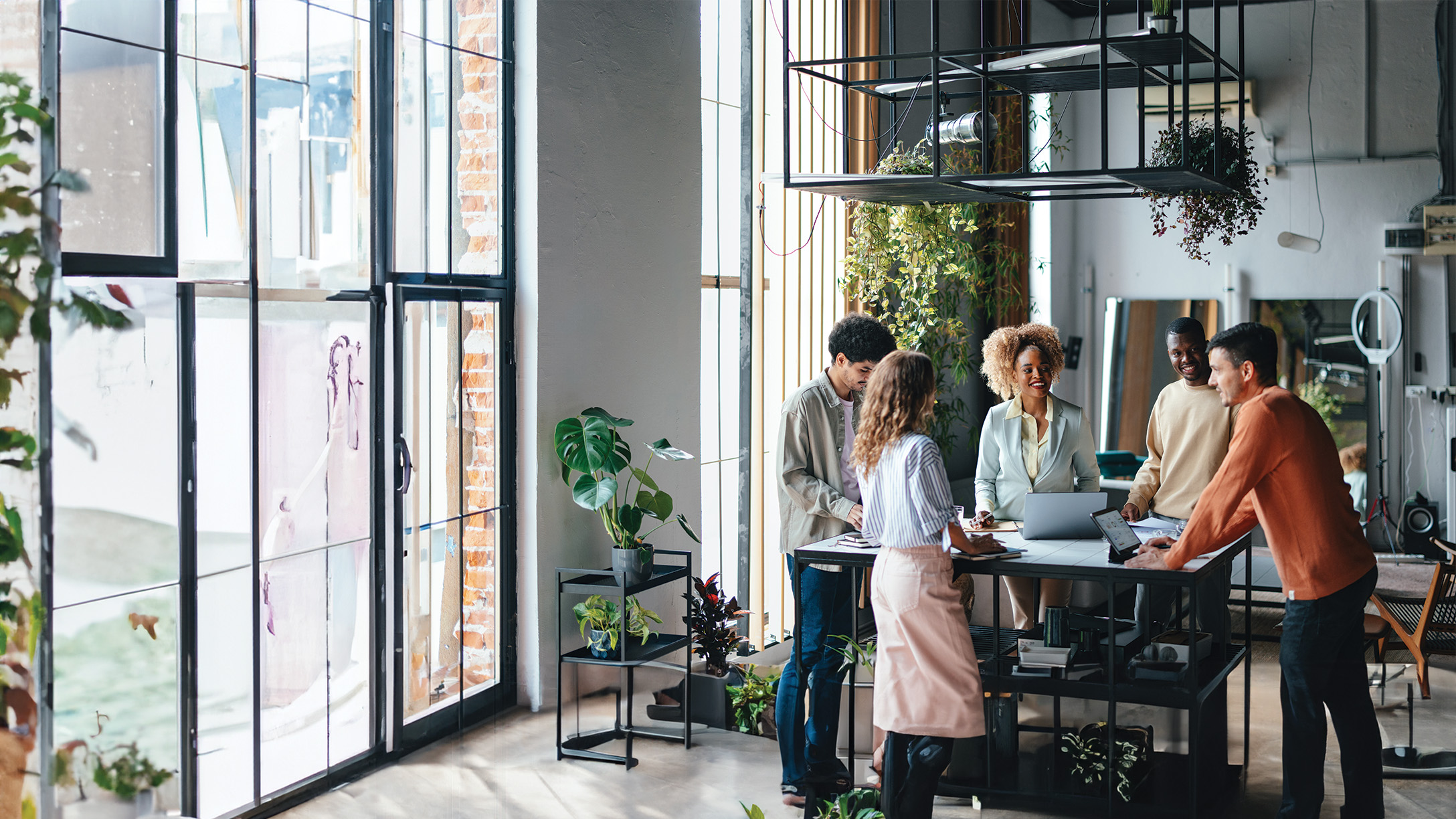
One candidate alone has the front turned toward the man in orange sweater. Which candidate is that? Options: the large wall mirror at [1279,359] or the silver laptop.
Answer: the large wall mirror

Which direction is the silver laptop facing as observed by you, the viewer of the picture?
facing away from the viewer

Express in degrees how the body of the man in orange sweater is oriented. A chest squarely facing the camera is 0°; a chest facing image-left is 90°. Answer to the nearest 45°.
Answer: approximately 90°

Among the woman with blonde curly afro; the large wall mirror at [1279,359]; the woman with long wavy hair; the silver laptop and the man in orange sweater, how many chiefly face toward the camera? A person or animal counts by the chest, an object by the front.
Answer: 2

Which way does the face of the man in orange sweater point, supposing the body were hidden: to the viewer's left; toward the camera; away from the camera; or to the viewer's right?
to the viewer's left

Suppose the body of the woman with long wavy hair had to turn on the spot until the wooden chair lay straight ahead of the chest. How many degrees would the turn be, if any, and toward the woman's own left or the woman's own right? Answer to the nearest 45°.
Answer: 0° — they already face it

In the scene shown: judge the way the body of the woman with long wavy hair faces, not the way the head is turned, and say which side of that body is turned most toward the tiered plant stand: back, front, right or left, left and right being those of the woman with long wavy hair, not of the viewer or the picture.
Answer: left

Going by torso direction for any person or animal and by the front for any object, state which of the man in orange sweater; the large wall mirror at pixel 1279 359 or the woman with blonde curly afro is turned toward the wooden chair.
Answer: the large wall mirror

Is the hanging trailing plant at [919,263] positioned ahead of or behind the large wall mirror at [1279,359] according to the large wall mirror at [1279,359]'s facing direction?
ahead

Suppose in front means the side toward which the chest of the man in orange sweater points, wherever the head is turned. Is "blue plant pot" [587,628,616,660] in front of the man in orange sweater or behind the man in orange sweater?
in front

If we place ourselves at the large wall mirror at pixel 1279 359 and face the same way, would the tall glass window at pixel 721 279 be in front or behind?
in front
